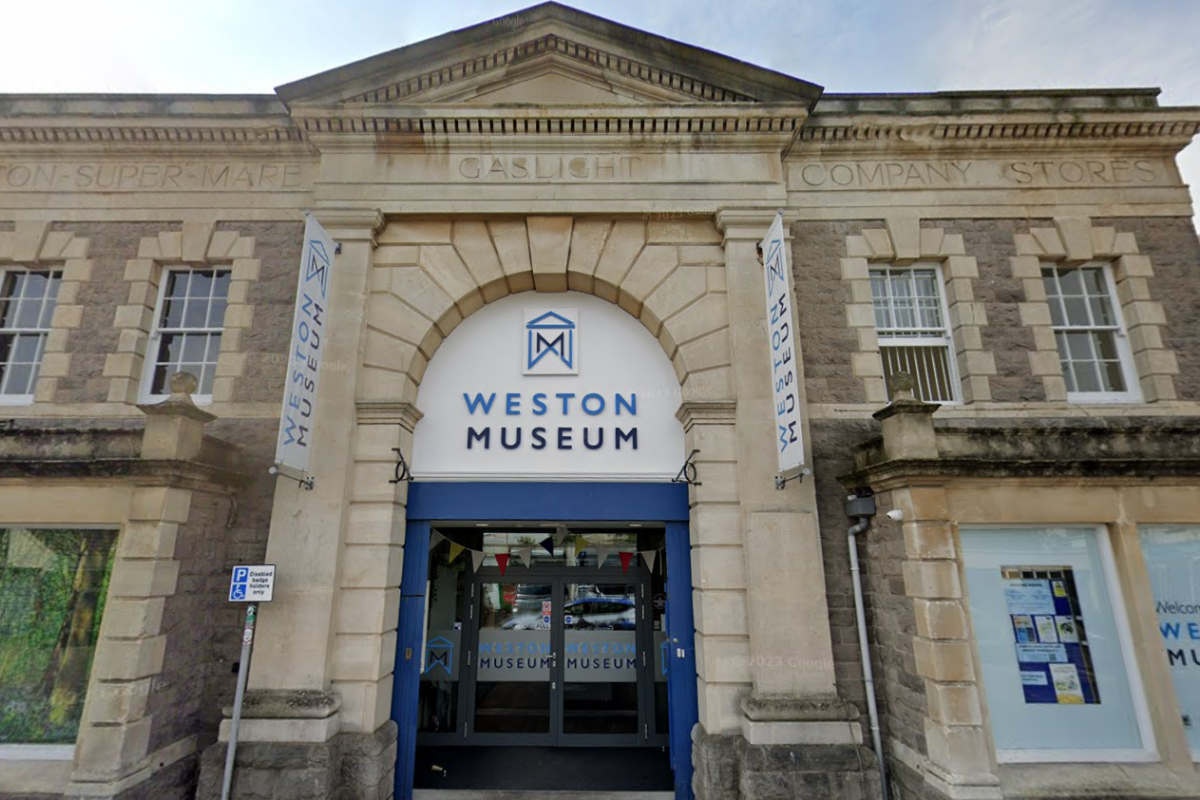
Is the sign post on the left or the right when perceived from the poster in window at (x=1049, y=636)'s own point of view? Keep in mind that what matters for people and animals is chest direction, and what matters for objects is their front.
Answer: on its right

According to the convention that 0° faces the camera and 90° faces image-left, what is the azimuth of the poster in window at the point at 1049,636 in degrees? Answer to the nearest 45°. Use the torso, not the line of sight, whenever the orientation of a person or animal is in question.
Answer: approximately 0°
